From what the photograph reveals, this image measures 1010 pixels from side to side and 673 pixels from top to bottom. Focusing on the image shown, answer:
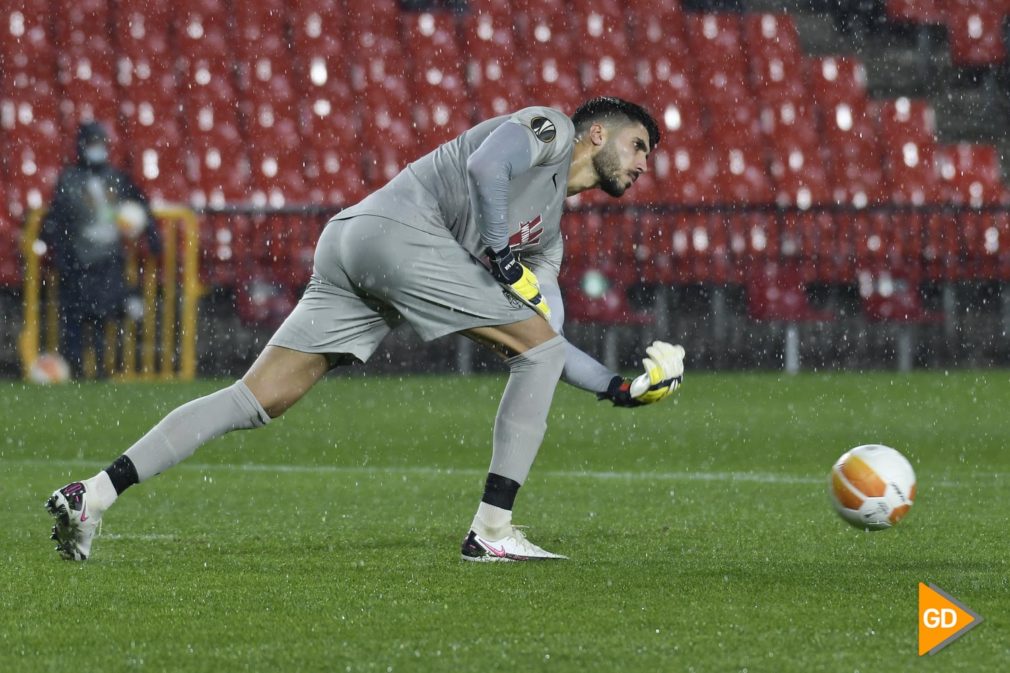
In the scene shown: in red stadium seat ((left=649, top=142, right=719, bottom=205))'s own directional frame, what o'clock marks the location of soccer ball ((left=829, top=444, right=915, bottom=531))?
The soccer ball is roughly at 12 o'clock from the red stadium seat.

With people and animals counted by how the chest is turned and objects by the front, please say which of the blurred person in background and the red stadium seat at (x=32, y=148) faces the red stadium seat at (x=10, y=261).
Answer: the red stadium seat at (x=32, y=148)

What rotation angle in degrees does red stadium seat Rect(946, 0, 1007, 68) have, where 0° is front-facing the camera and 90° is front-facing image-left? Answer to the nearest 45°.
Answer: approximately 0°

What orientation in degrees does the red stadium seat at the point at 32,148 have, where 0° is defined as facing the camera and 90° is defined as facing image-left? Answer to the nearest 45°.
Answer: approximately 0°

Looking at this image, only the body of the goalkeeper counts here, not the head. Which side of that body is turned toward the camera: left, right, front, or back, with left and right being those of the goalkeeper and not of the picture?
right

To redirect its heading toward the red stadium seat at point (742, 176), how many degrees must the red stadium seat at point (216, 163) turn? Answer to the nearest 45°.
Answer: approximately 90° to its left

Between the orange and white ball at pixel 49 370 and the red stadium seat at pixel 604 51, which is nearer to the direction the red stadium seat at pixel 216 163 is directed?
the orange and white ball

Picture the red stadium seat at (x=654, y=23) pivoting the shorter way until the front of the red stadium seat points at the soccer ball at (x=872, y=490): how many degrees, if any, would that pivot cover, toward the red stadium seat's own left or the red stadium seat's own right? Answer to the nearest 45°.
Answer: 0° — it already faces it

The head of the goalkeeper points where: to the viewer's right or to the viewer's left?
to the viewer's right
